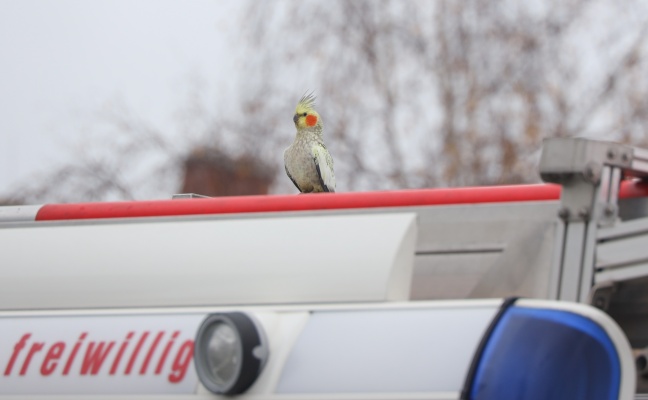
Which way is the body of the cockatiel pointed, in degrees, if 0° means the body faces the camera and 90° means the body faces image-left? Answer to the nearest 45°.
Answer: approximately 45°

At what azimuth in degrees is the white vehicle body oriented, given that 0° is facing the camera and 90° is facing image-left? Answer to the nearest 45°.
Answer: approximately 45°
